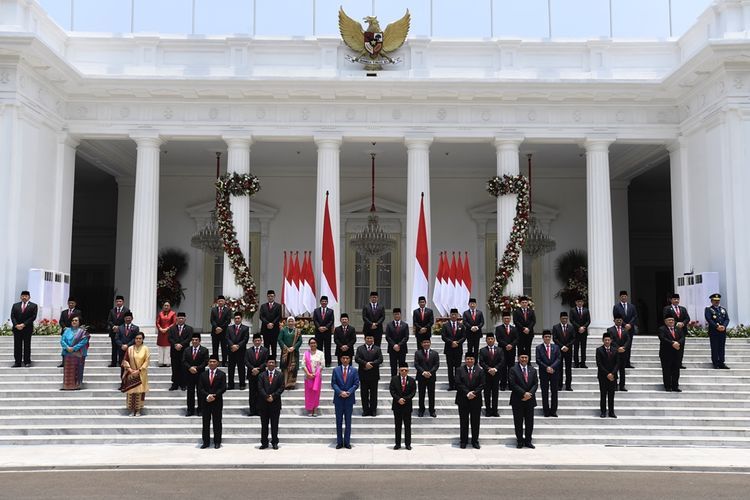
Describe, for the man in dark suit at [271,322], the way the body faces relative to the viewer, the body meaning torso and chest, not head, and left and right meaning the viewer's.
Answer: facing the viewer

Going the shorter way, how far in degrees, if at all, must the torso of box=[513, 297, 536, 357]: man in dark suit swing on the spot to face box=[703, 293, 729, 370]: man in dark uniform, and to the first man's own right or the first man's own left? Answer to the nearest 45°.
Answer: approximately 90° to the first man's own left

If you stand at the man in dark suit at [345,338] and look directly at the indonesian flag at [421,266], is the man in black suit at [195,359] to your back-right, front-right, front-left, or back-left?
back-left

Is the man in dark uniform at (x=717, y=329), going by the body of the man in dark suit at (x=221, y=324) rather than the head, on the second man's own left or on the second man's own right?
on the second man's own left

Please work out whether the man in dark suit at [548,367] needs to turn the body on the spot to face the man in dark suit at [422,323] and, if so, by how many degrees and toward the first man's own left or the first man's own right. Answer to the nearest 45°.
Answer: approximately 135° to the first man's own right

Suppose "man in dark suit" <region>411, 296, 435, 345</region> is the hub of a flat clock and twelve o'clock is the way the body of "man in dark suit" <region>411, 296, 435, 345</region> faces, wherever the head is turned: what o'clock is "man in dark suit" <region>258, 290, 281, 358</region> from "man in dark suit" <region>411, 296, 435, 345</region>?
"man in dark suit" <region>258, 290, 281, 358</region> is roughly at 3 o'clock from "man in dark suit" <region>411, 296, 435, 345</region>.

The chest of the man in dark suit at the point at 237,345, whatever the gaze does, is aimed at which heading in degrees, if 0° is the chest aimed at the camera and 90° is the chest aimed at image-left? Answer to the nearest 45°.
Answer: approximately 0°

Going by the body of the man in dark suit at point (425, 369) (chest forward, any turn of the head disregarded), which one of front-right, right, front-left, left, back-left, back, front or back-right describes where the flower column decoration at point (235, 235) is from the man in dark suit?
back-right

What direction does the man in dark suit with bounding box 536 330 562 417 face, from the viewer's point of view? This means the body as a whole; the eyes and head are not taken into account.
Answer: toward the camera

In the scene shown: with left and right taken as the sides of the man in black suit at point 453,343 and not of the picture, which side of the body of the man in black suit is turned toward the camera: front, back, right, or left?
front

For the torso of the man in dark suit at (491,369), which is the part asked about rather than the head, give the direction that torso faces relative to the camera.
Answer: toward the camera

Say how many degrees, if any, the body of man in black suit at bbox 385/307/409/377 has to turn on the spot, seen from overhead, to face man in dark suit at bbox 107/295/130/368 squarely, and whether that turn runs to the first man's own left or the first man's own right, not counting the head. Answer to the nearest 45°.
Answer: approximately 90° to the first man's own right

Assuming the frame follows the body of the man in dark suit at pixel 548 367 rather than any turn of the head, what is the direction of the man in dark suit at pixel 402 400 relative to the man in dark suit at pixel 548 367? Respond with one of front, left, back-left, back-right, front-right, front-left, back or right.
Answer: front-right
